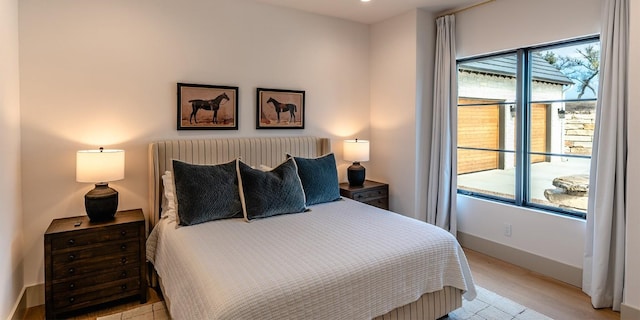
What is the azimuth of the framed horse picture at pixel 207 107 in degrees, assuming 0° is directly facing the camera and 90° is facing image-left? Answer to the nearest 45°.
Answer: approximately 0°

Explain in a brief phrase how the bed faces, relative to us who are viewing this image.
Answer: facing the viewer and to the right of the viewer

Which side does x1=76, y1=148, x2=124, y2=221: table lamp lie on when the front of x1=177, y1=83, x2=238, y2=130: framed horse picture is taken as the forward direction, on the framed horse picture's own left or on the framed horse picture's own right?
on the framed horse picture's own right

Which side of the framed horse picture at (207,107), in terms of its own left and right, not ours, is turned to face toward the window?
left

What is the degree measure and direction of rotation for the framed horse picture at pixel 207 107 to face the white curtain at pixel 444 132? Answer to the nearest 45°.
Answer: approximately 90° to its left

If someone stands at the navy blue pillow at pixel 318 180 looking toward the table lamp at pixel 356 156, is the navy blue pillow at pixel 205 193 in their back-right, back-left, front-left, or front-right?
back-left

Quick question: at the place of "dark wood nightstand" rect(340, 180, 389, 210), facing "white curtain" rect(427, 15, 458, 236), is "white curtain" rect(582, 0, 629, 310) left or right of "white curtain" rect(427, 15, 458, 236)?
right

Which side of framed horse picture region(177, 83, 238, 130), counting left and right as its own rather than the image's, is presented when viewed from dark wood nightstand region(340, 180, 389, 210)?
left

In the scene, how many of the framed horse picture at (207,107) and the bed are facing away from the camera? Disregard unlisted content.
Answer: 0

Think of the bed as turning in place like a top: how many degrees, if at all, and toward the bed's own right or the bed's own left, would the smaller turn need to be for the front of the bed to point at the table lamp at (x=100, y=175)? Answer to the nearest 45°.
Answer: approximately 135° to the bed's own right

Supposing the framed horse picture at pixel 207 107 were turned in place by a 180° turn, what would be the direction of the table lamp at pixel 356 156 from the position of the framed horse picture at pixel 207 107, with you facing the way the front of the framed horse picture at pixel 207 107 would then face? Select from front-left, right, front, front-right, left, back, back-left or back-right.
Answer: right
